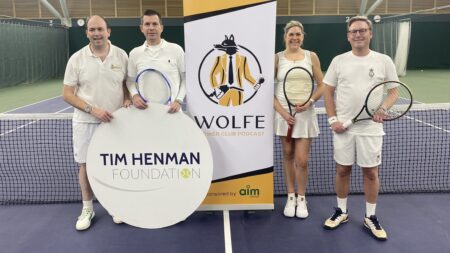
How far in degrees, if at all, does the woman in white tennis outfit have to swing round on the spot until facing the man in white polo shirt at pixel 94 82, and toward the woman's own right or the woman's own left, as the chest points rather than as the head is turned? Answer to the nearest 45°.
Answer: approximately 90° to the woman's own right

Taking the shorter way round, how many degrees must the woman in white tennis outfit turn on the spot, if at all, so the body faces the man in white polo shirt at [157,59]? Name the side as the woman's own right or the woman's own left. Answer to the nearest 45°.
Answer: approximately 90° to the woman's own right

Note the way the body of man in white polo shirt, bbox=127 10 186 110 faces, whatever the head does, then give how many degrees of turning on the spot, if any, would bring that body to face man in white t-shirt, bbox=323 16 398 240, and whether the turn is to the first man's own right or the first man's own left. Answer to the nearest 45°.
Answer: approximately 90° to the first man's own left

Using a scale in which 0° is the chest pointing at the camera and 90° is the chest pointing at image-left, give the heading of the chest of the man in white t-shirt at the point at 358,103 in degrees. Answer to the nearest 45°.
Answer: approximately 0°

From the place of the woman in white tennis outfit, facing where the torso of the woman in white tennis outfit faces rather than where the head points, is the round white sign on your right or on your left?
on your right

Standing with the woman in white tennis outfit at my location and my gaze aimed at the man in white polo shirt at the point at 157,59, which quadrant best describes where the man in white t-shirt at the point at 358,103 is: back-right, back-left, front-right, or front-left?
back-left
